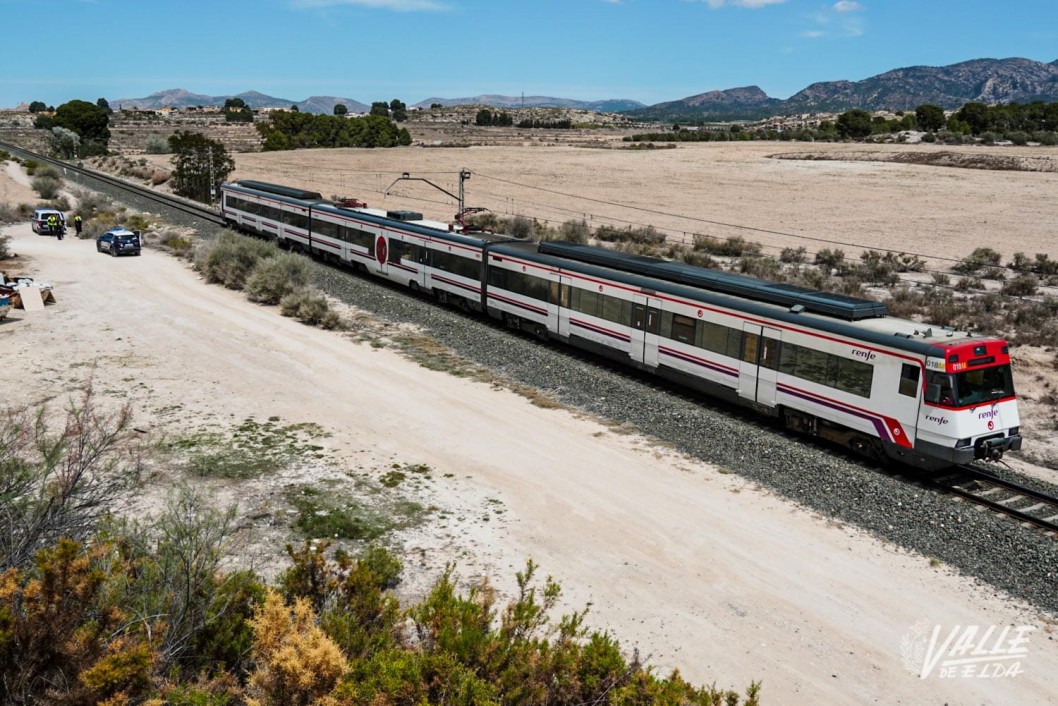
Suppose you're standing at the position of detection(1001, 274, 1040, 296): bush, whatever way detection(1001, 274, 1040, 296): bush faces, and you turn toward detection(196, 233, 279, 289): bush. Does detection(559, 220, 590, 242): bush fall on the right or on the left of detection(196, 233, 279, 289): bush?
right

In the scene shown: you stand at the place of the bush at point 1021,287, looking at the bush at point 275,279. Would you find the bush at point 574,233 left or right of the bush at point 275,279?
right

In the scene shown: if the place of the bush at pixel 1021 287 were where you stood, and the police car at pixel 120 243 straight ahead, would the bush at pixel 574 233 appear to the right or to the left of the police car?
right

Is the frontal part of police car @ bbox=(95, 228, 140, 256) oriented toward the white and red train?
no

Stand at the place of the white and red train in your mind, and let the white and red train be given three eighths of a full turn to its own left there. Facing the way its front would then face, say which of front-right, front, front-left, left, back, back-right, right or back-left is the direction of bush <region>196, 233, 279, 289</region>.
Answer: front-left

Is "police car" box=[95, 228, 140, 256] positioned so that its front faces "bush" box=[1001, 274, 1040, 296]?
no

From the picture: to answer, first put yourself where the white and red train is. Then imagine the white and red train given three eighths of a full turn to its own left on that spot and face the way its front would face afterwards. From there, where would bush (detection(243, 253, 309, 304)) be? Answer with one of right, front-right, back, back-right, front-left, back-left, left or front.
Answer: front-left

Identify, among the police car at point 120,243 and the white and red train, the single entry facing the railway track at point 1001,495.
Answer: the white and red train

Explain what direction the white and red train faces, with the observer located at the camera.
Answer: facing the viewer and to the right of the viewer

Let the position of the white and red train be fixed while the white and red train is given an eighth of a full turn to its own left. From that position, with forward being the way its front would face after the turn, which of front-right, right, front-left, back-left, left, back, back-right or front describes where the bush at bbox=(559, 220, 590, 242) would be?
left
